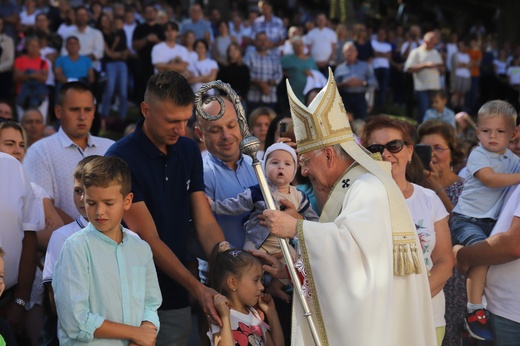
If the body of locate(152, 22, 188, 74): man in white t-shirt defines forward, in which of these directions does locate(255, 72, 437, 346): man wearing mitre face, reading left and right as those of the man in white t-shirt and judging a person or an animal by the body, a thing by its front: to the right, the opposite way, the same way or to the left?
to the right

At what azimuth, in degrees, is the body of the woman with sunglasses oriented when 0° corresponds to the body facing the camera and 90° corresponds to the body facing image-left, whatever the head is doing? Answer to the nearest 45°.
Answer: approximately 45°

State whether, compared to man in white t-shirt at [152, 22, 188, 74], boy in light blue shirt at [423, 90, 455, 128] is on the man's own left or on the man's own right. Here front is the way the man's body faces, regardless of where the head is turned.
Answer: on the man's own left

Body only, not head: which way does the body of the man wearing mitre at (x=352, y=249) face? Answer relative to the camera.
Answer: to the viewer's left

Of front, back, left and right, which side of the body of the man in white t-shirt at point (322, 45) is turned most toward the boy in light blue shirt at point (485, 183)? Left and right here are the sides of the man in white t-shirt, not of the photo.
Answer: front

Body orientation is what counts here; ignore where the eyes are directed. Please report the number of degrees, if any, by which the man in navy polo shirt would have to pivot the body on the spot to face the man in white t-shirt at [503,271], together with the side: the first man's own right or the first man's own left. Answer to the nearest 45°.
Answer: approximately 45° to the first man's own left

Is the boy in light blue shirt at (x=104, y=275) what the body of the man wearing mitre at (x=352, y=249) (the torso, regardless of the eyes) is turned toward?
yes

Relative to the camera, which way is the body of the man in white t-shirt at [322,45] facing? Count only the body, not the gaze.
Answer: toward the camera

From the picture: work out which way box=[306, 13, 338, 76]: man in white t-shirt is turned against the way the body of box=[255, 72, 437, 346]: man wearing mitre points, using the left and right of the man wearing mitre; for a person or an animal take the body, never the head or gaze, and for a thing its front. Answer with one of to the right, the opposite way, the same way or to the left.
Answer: to the left
